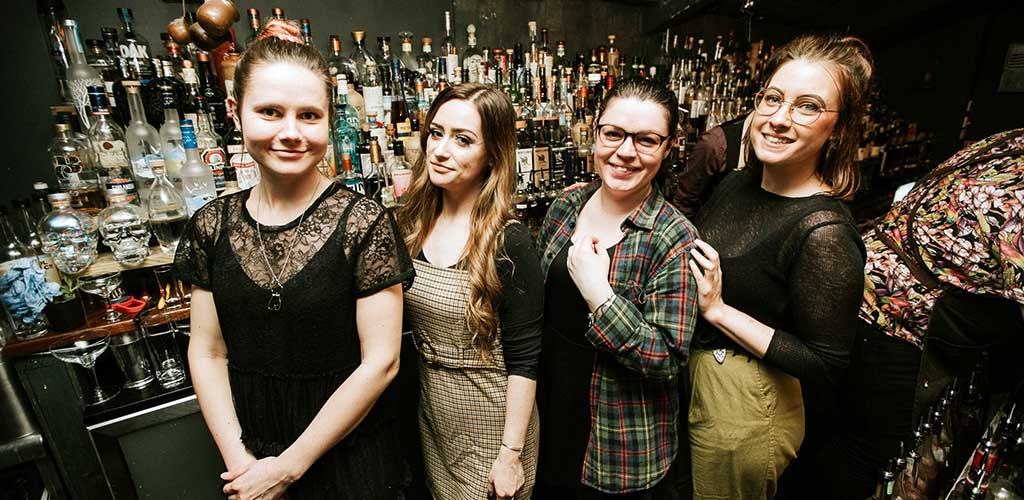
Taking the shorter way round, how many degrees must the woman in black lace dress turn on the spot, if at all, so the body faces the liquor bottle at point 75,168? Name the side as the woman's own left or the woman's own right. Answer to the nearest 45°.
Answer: approximately 135° to the woman's own right

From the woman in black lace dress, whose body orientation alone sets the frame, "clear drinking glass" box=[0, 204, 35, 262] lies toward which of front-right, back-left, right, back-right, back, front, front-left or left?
back-right

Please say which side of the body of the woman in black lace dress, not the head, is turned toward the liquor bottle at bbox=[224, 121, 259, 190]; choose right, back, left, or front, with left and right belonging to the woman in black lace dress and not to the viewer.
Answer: back

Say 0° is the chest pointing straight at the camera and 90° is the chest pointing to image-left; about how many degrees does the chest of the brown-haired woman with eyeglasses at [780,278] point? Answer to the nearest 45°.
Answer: approximately 45°

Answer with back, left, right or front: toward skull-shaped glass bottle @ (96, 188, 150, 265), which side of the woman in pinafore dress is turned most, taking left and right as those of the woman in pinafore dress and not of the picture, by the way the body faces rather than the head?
right

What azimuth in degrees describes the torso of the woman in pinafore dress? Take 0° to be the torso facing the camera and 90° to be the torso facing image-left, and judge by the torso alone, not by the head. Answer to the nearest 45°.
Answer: approximately 45°

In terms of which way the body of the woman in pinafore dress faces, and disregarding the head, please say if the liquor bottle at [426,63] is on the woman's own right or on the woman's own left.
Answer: on the woman's own right

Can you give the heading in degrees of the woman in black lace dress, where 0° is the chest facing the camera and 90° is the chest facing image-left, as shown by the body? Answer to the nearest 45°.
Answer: approximately 0°
